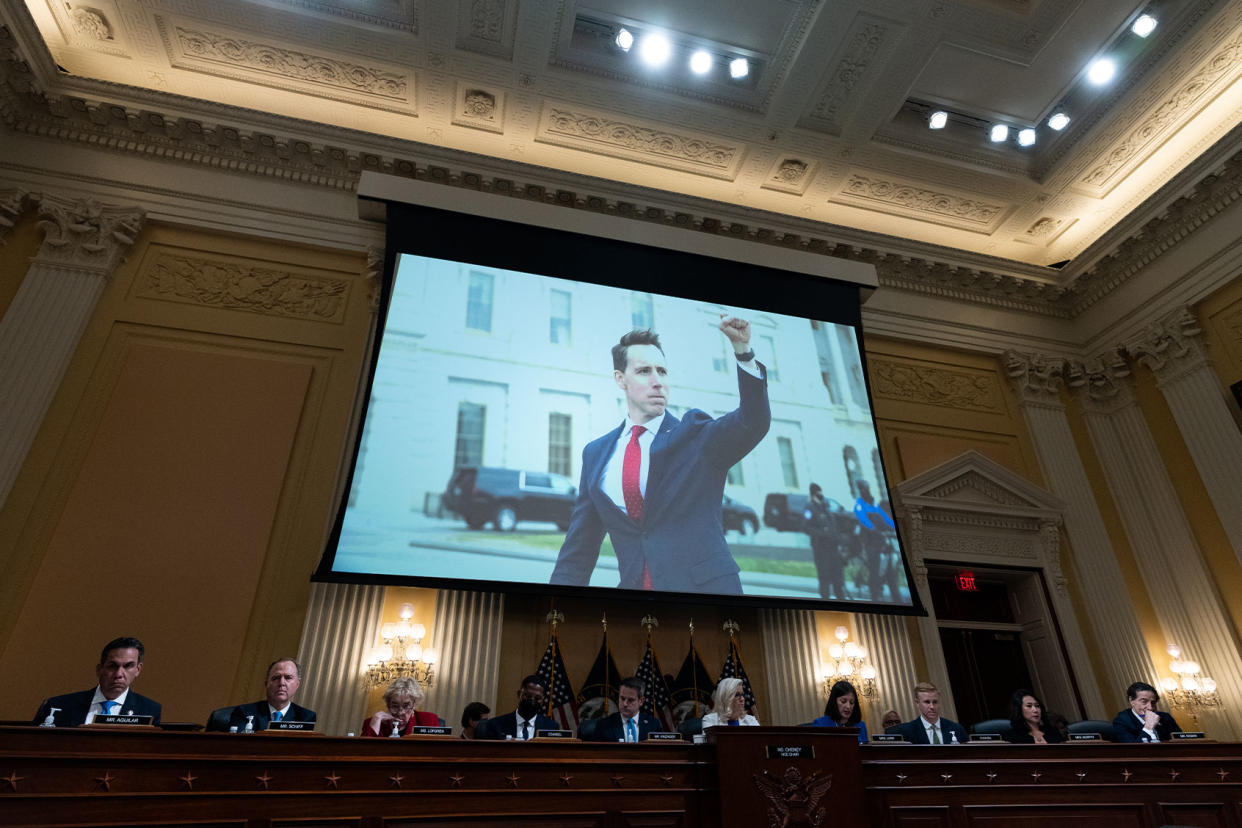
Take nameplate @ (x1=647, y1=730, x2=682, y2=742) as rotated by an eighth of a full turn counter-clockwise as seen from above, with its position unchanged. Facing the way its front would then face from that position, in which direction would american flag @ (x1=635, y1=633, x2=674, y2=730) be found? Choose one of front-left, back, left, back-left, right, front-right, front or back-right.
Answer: back-left

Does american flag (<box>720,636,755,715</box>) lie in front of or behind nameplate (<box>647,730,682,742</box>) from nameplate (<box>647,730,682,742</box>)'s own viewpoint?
behind

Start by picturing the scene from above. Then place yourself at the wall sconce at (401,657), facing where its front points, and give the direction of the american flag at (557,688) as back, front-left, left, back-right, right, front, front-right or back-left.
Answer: left

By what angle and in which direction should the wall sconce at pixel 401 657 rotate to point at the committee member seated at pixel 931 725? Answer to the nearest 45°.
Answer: approximately 45° to its left

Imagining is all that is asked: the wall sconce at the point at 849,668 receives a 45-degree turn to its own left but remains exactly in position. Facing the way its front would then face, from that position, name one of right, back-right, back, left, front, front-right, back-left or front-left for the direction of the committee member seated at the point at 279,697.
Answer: right

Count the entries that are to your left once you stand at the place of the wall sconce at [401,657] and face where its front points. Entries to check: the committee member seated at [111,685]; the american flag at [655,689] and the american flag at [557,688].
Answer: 2

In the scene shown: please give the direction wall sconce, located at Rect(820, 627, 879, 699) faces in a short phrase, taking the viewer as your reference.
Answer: facing the viewer

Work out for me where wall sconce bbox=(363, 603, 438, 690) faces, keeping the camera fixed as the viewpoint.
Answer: facing the viewer

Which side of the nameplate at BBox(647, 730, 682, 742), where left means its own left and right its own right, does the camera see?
front

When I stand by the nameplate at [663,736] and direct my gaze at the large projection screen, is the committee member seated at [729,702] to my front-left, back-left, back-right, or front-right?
front-right

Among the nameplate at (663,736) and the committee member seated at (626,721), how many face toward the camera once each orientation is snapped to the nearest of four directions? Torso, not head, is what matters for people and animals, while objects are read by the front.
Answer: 2

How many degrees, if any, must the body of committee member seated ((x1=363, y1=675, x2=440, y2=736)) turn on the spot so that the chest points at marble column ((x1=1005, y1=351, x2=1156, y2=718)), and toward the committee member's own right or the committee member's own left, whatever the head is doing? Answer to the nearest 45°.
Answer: approximately 90° to the committee member's own left
